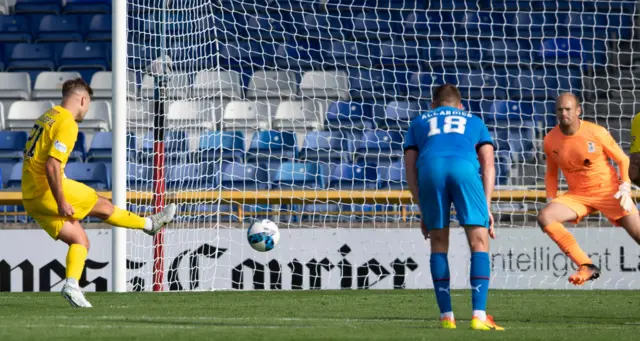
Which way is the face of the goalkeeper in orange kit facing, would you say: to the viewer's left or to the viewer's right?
to the viewer's left

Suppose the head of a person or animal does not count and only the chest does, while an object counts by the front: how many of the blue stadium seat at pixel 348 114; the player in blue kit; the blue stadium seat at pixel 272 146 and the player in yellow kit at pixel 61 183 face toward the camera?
2

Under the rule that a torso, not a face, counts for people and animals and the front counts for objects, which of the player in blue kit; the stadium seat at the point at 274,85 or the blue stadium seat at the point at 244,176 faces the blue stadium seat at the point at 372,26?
the player in blue kit

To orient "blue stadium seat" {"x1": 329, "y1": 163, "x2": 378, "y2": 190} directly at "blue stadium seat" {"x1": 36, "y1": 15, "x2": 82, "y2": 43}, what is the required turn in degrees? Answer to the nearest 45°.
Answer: approximately 135° to its right

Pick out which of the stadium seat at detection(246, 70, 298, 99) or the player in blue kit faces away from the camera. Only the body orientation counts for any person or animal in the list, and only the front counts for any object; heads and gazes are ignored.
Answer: the player in blue kit

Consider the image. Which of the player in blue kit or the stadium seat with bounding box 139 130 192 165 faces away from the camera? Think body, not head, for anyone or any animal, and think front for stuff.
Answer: the player in blue kit

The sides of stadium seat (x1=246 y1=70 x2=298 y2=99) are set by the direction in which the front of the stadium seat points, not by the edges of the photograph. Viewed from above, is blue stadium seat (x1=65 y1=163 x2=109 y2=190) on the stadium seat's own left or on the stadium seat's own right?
on the stadium seat's own right

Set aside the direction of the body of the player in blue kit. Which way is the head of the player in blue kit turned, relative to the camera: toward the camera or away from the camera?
away from the camera

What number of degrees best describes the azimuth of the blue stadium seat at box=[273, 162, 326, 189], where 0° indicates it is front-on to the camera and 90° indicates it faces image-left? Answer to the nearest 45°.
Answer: approximately 0°
